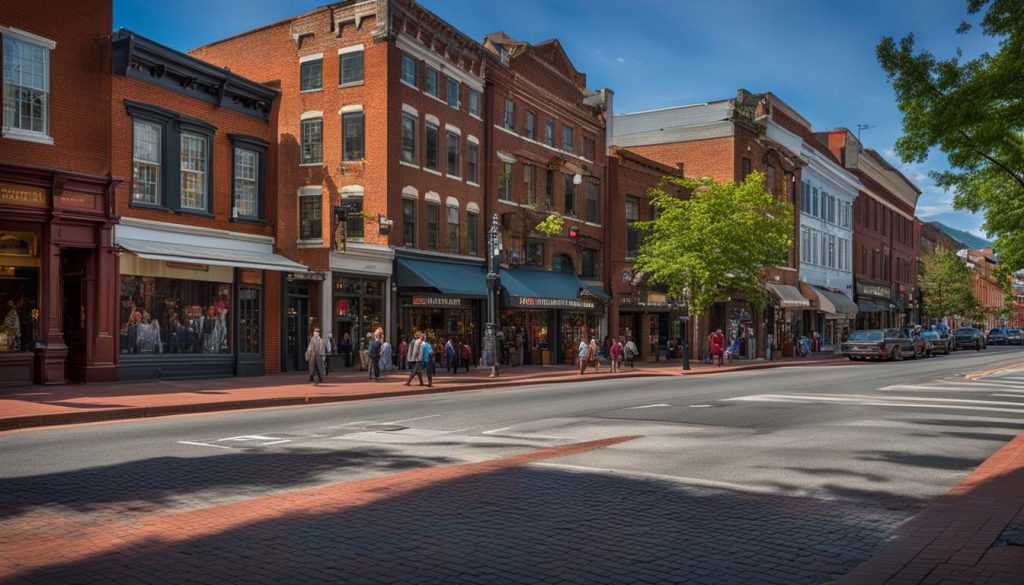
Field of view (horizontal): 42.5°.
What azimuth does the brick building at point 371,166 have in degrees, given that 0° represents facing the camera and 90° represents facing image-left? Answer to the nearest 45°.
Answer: approximately 315°

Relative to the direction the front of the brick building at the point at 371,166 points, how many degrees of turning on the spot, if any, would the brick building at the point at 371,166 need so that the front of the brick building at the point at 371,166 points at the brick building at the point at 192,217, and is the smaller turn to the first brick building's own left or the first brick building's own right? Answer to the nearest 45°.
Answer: approximately 90° to the first brick building's own right

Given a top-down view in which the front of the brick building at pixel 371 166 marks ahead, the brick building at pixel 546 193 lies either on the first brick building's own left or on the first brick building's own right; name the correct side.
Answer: on the first brick building's own left

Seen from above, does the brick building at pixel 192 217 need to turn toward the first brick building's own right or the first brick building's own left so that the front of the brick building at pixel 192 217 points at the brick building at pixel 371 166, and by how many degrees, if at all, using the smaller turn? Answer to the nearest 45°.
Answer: approximately 90° to the first brick building's own left

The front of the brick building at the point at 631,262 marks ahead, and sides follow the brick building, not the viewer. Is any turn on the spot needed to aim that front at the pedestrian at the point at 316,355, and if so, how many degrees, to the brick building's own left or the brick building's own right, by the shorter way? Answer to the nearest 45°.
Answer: approximately 45° to the brick building's own right

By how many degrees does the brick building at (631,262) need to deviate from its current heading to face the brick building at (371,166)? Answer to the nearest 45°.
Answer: approximately 90° to its right

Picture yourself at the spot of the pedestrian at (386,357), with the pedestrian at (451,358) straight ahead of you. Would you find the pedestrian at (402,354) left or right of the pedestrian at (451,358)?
left

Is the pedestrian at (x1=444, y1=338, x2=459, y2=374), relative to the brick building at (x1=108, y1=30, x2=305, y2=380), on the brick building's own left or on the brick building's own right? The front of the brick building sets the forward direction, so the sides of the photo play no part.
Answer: on the brick building's own left

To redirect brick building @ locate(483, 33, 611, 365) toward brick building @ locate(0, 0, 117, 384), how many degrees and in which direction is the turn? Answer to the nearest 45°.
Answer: approximately 90° to its right
